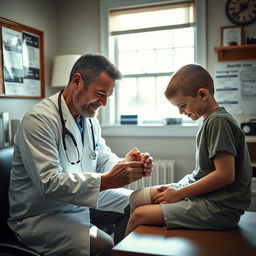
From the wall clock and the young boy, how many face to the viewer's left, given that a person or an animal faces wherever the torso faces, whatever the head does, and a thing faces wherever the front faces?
1

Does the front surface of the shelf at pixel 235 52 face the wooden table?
yes

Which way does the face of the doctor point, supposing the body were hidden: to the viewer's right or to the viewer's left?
to the viewer's right

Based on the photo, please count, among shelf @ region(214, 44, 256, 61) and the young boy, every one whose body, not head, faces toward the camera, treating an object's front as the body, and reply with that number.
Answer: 1

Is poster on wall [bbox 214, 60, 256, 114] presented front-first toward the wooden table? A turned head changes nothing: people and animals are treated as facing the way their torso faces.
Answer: yes

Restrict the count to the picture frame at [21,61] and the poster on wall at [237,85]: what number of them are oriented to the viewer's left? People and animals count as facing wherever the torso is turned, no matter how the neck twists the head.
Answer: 0

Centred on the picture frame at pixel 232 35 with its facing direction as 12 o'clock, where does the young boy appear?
The young boy is roughly at 12 o'clock from the picture frame.

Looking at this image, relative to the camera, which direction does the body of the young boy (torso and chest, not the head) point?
to the viewer's left

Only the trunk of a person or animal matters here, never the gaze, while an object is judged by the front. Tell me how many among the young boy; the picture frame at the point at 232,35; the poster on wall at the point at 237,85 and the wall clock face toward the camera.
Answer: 3

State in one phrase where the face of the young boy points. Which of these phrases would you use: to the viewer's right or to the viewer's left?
to the viewer's left

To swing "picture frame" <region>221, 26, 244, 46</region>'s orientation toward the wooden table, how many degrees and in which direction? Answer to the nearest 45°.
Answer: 0° — it already faces it

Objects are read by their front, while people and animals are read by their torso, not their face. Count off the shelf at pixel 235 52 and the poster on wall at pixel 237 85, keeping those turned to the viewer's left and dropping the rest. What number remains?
0

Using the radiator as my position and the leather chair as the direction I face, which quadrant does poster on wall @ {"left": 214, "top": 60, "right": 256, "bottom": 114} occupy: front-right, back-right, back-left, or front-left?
back-left
